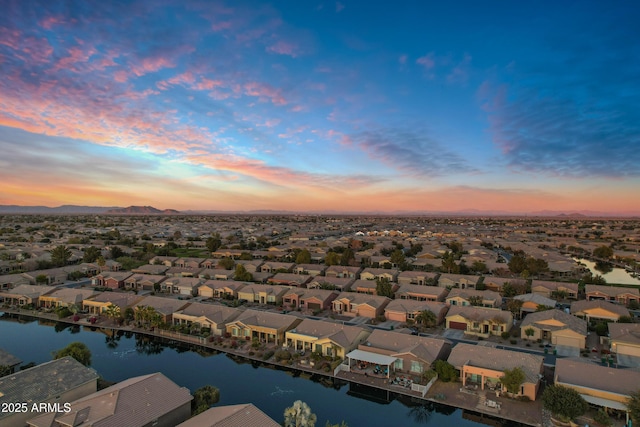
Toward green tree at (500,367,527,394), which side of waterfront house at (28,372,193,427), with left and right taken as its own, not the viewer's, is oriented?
left

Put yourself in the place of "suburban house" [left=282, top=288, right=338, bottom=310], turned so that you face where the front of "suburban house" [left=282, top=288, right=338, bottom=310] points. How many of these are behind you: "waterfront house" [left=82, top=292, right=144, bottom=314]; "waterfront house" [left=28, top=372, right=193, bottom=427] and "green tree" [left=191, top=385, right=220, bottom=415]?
0

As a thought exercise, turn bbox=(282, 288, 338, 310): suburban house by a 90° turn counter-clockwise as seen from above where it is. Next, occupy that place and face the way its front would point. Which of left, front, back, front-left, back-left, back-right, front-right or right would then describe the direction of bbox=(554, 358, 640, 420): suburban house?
front

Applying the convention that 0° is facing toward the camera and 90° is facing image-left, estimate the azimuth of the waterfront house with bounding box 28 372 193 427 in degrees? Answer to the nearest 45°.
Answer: approximately 45°

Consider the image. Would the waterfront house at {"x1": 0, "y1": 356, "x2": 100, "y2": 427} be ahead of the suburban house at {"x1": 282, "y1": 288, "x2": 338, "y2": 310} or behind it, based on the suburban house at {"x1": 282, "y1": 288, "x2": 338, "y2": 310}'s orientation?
ahead

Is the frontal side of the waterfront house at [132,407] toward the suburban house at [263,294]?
no

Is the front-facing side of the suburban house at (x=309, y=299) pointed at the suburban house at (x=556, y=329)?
no

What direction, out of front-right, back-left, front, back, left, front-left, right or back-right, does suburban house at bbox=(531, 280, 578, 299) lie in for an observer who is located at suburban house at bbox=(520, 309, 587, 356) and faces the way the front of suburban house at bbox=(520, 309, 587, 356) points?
back-right

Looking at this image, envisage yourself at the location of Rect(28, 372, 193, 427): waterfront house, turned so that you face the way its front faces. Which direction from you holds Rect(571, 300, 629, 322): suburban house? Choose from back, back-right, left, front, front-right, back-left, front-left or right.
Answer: back-left

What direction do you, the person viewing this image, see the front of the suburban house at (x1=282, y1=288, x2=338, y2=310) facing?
facing the viewer and to the left of the viewer

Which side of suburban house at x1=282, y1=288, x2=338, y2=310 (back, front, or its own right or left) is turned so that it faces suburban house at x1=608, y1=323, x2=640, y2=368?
left

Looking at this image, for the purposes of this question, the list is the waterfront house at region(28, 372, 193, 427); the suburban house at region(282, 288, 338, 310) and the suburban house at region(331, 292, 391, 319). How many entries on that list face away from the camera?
0

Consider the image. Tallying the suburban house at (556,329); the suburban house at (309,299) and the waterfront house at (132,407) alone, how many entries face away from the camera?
0

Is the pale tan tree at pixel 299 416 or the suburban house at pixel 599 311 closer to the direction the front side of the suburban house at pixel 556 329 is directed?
the pale tan tree

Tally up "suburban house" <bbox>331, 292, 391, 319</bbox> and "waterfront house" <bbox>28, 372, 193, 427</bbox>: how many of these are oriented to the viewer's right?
0

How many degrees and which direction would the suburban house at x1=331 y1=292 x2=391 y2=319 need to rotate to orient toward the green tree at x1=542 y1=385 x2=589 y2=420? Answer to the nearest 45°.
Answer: approximately 90° to its left

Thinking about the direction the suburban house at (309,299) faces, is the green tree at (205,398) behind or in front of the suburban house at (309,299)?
in front

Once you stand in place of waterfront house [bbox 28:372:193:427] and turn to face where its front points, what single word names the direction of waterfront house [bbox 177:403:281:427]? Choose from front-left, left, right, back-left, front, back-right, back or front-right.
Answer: left

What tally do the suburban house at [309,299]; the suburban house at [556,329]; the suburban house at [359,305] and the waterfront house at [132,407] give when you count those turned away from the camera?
0
